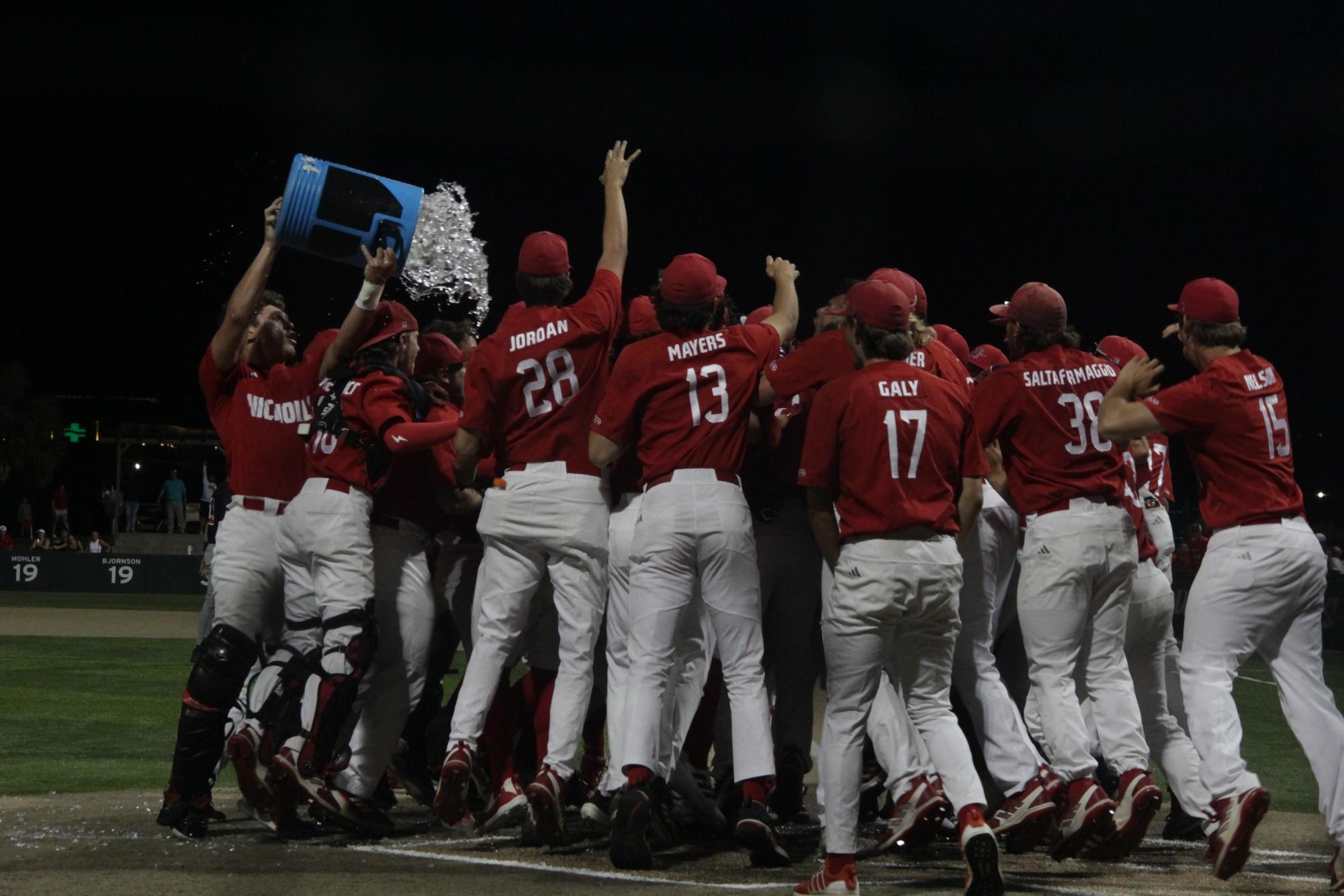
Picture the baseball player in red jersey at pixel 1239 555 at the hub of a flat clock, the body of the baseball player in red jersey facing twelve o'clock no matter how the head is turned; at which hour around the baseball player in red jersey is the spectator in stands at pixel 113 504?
The spectator in stands is roughly at 12 o'clock from the baseball player in red jersey.

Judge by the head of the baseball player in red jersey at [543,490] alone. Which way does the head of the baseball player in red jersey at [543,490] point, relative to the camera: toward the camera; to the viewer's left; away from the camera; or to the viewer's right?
away from the camera

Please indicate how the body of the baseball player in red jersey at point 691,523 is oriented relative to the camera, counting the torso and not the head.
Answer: away from the camera

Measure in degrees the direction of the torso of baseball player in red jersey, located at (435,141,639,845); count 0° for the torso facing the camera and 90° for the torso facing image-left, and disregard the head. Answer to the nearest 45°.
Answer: approximately 180°

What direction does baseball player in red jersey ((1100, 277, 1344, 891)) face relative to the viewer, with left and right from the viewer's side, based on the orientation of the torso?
facing away from the viewer and to the left of the viewer

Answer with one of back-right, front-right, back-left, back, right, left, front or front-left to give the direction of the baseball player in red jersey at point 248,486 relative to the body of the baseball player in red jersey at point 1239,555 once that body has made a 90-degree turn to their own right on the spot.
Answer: back-left

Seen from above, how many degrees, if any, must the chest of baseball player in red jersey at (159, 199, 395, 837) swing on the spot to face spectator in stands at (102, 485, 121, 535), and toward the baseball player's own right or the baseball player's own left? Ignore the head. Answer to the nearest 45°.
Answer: approximately 135° to the baseball player's own left

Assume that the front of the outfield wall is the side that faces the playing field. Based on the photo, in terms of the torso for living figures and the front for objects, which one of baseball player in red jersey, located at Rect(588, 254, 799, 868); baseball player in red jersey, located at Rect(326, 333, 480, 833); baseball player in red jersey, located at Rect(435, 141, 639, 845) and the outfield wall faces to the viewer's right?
baseball player in red jersey, located at Rect(326, 333, 480, 833)

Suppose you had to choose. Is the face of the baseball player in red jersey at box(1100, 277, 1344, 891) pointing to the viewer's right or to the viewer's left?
to the viewer's left

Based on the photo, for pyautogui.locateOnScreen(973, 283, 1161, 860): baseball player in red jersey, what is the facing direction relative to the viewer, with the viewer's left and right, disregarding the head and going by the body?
facing away from the viewer and to the left of the viewer

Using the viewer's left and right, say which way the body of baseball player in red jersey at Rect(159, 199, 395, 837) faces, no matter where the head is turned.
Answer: facing the viewer and to the right of the viewer

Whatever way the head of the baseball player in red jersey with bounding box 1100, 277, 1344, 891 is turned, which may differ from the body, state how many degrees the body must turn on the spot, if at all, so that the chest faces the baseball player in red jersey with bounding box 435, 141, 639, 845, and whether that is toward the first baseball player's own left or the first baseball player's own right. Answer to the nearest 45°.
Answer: approximately 45° to the first baseball player's own left

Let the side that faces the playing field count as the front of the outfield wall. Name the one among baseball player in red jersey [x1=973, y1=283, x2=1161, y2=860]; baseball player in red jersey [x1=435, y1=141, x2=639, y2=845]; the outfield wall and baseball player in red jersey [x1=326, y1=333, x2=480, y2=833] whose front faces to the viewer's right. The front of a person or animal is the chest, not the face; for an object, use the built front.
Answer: baseball player in red jersey [x1=326, y1=333, x2=480, y2=833]

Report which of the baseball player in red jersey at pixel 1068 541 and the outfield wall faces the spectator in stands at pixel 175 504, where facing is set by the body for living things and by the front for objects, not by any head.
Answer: the baseball player in red jersey

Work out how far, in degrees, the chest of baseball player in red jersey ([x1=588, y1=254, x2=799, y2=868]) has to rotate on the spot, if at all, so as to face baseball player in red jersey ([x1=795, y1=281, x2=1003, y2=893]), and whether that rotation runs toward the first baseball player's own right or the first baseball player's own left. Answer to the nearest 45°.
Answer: approximately 135° to the first baseball player's own right

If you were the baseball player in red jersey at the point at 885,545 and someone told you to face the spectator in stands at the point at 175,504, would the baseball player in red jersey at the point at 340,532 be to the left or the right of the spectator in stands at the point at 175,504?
left

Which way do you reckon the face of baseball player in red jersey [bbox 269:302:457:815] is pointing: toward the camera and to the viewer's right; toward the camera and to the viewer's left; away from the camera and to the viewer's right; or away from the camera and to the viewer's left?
away from the camera and to the viewer's right

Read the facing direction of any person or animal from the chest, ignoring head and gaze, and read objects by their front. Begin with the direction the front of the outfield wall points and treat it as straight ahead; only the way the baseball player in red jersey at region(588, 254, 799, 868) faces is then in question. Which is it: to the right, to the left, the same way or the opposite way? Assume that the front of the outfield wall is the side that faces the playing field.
the opposite way

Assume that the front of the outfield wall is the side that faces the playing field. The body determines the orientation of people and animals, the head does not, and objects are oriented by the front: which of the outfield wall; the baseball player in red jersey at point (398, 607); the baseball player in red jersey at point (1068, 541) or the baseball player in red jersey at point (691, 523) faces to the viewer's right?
the baseball player in red jersey at point (398, 607)

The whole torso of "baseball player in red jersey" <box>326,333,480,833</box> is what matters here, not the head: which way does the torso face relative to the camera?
to the viewer's right

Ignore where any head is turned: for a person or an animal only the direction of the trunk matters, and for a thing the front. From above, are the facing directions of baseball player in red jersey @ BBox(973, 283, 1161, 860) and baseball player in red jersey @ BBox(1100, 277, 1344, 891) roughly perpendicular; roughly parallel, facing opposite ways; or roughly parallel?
roughly parallel

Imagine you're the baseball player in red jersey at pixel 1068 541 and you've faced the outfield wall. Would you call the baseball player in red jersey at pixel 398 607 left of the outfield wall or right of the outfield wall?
left
